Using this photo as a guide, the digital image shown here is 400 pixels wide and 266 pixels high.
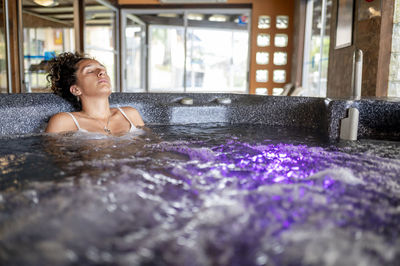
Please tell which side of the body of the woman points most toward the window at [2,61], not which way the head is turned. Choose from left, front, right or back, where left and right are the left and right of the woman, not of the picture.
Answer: back

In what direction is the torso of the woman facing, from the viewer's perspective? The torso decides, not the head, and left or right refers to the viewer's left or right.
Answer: facing the viewer and to the right of the viewer

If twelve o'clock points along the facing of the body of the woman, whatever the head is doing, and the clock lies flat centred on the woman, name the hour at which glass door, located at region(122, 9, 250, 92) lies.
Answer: The glass door is roughly at 8 o'clock from the woman.

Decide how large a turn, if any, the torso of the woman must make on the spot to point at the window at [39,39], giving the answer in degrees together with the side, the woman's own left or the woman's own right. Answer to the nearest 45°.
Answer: approximately 135° to the woman's own left

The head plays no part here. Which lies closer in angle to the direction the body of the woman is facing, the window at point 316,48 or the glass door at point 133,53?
the window

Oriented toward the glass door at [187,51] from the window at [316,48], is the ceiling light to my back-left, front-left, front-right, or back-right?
front-left

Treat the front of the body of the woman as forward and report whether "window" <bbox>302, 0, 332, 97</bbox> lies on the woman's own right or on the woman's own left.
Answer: on the woman's own left

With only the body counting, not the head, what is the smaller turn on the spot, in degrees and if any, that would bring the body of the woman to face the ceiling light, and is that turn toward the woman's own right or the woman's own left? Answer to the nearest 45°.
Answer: approximately 135° to the woman's own left

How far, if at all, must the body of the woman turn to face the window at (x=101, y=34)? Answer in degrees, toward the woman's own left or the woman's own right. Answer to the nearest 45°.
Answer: approximately 135° to the woman's own left
